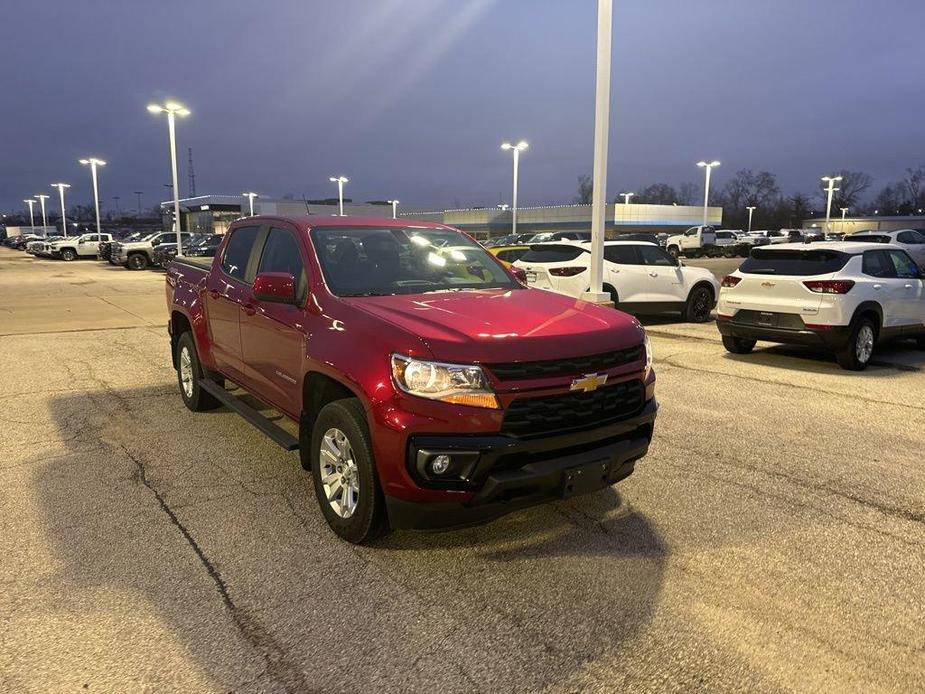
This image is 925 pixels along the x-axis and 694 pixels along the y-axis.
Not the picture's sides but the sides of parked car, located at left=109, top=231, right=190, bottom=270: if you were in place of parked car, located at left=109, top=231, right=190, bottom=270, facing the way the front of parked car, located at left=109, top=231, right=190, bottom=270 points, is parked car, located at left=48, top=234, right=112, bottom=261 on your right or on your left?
on your right

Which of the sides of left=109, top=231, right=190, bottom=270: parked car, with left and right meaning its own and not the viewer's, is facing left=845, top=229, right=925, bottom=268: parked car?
left

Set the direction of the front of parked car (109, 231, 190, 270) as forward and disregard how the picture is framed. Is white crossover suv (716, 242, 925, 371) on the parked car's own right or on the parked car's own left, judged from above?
on the parked car's own left

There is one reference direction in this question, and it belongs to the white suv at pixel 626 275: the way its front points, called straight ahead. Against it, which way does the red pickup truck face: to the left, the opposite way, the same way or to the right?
to the right

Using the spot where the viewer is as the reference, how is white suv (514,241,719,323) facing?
facing away from the viewer and to the right of the viewer

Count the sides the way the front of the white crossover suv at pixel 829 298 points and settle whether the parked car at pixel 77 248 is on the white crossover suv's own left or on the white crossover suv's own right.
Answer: on the white crossover suv's own left

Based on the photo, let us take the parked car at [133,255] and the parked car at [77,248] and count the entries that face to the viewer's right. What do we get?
0

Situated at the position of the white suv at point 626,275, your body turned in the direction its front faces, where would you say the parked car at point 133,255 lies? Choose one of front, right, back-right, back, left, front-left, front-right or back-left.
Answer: left

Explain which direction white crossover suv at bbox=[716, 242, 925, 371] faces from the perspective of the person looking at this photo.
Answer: facing away from the viewer and to the right of the viewer
